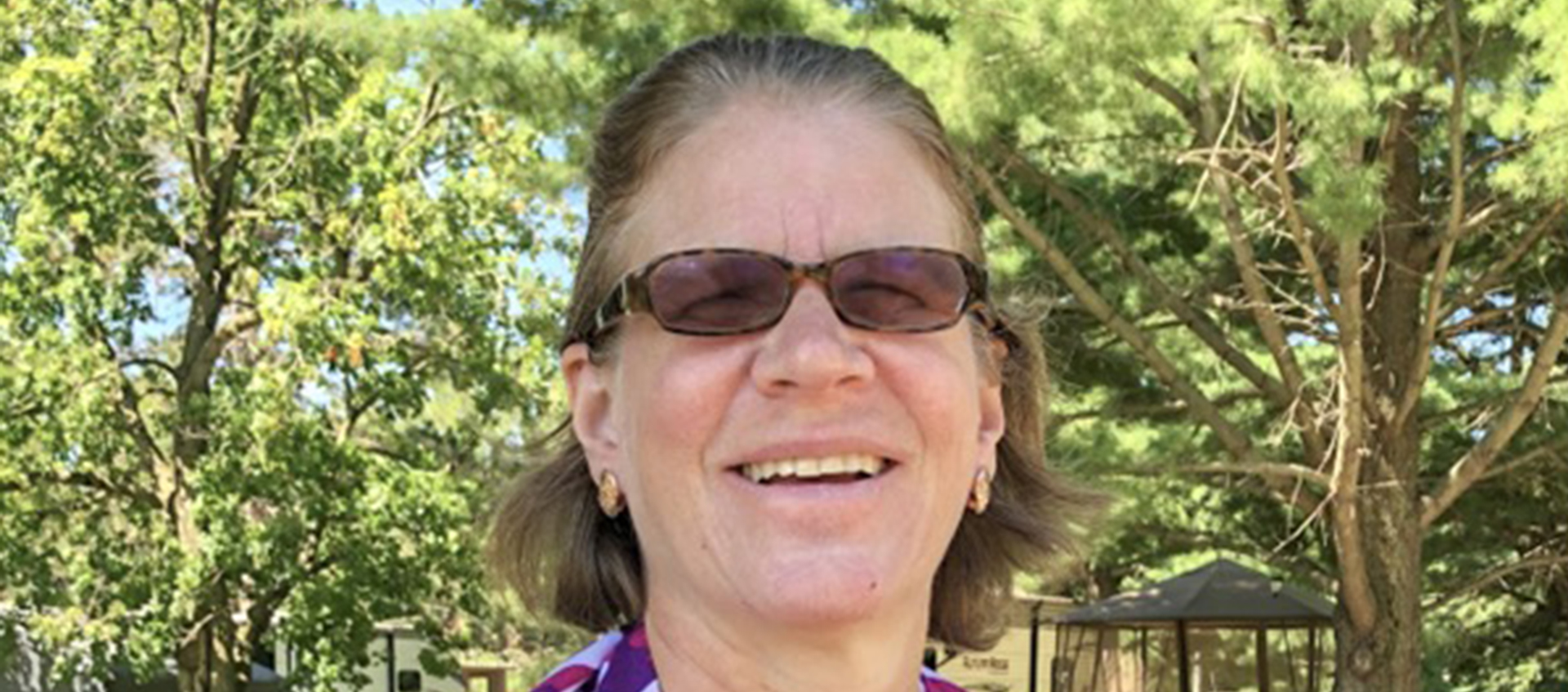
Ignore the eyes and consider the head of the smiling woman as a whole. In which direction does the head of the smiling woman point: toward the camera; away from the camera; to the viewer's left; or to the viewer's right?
toward the camera

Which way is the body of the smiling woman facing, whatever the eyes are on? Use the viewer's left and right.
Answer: facing the viewer

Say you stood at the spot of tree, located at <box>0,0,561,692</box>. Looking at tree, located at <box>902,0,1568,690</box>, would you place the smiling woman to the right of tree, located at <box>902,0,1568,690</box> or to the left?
right

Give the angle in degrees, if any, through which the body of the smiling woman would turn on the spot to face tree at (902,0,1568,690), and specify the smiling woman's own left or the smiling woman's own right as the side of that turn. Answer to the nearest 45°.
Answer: approximately 180°

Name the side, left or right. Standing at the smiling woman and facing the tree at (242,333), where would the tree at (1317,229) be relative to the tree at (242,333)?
right

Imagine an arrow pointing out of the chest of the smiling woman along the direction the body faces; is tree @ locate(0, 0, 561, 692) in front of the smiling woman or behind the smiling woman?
behind
